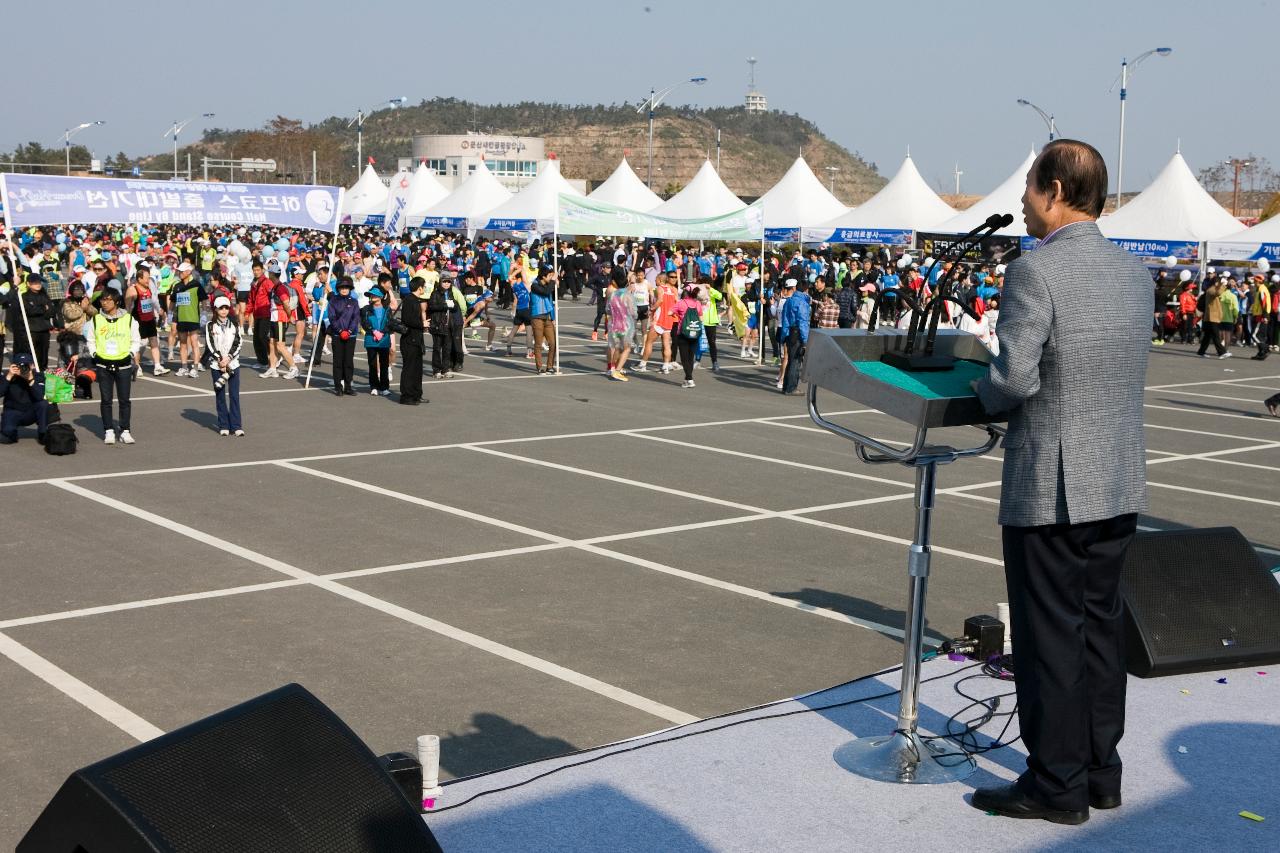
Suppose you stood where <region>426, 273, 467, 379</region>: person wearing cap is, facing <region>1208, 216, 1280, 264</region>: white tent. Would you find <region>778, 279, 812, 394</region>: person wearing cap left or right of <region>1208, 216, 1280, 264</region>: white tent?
right

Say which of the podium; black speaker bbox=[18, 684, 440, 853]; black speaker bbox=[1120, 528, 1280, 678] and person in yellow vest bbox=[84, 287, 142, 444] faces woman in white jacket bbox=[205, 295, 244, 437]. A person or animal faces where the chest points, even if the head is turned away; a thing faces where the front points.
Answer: the podium

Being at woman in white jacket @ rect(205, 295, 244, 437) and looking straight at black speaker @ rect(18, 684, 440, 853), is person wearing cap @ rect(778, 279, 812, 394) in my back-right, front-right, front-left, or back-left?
back-left

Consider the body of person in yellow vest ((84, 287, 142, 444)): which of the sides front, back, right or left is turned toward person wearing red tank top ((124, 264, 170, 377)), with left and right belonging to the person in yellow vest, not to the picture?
back

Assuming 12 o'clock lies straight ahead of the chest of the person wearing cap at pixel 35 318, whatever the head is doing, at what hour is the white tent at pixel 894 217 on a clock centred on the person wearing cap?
The white tent is roughly at 8 o'clock from the person wearing cap.

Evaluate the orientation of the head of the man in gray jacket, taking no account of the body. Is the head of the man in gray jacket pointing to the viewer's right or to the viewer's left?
to the viewer's left

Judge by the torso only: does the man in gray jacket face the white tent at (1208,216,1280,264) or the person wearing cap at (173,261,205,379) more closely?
the person wearing cap

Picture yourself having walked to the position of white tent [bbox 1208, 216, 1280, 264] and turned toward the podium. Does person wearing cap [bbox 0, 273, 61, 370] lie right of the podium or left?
right

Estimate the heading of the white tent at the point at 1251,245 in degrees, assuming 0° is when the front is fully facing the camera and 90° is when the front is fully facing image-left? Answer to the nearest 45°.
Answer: approximately 0°

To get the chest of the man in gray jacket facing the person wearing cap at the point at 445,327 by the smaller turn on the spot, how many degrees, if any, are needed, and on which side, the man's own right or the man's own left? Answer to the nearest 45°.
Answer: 0° — they already face them
